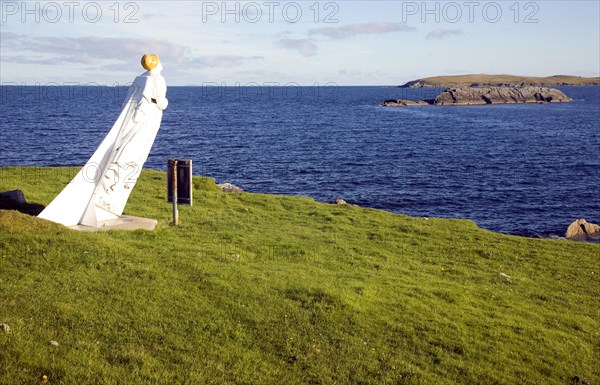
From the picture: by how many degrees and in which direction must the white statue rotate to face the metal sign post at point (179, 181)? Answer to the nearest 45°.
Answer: approximately 45° to its right

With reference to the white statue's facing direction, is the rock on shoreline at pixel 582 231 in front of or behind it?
in front

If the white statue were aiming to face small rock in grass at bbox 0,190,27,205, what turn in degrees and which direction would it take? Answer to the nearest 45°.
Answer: approximately 90° to its left

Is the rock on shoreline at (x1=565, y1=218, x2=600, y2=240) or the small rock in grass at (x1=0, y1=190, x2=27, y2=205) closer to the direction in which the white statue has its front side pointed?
the rock on shoreline

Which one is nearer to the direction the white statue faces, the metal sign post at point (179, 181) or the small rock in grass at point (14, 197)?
the metal sign post

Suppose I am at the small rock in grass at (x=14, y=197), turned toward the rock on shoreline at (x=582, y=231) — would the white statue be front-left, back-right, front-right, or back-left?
front-right

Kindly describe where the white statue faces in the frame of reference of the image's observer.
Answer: facing away from the viewer and to the right of the viewer
